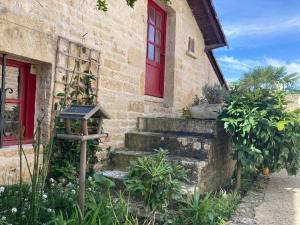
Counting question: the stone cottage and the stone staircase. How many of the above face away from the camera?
0

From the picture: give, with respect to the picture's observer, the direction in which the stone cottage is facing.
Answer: facing the viewer and to the right of the viewer

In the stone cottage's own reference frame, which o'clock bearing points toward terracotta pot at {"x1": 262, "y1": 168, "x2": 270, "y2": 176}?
The terracotta pot is roughly at 10 o'clock from the stone cottage.
